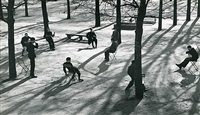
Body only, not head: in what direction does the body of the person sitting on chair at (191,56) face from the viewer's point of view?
to the viewer's left

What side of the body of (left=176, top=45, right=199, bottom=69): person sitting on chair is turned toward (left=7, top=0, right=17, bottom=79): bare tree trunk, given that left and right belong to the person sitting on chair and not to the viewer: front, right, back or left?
front
